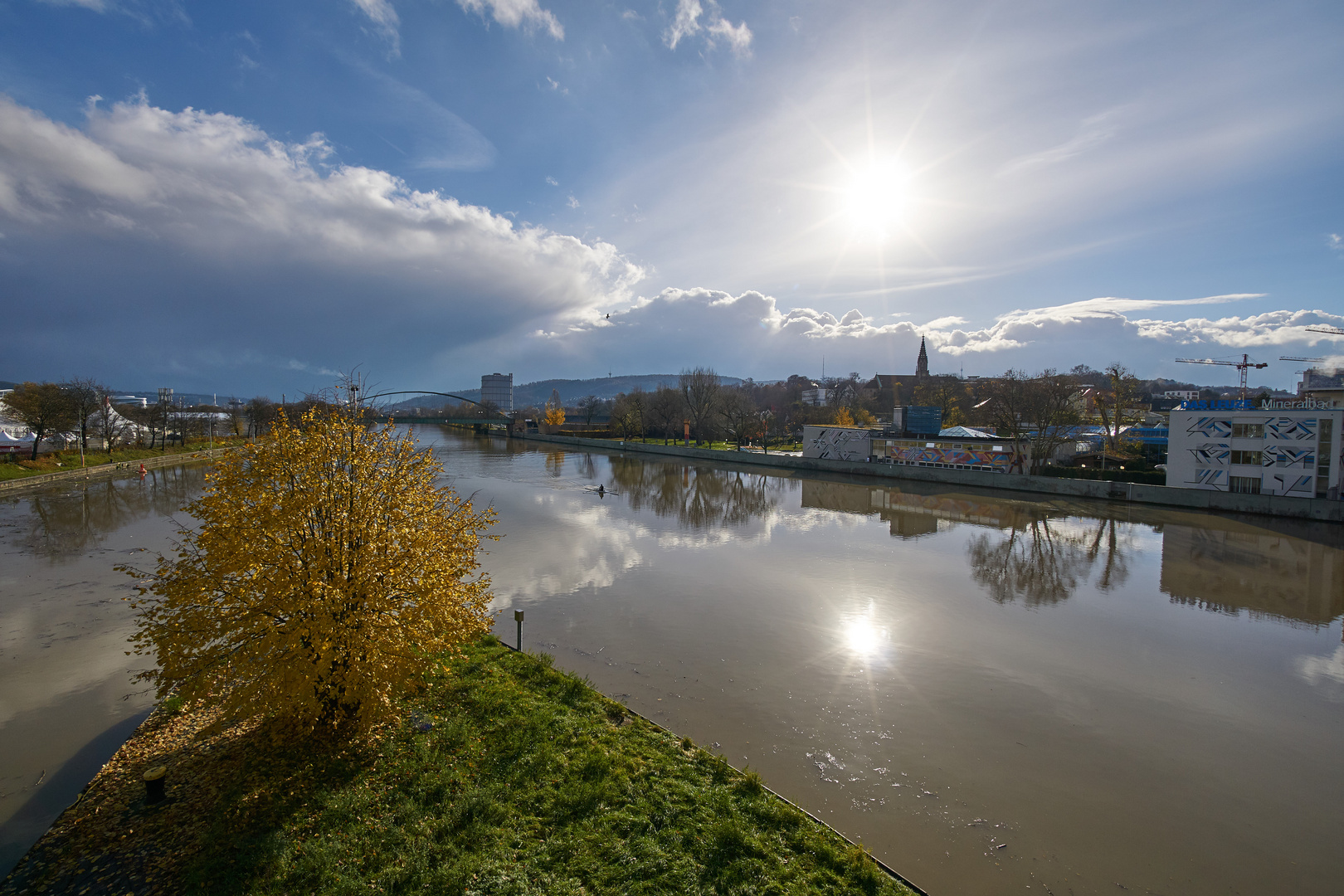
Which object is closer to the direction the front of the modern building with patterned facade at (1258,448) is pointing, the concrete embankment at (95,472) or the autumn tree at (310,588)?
the autumn tree

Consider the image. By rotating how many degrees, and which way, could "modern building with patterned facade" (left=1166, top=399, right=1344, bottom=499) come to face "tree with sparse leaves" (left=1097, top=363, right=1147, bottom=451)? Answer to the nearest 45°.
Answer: approximately 135° to its right

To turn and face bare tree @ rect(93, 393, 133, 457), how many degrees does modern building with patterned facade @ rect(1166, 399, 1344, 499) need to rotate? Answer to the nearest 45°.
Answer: approximately 45° to its right

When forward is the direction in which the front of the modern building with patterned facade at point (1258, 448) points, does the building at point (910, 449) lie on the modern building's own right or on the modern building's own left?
on the modern building's own right

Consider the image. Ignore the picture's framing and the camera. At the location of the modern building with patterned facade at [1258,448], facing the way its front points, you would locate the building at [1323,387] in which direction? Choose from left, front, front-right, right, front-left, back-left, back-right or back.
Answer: back

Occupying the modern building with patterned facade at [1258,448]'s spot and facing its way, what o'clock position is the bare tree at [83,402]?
The bare tree is roughly at 2 o'clock from the modern building with patterned facade.

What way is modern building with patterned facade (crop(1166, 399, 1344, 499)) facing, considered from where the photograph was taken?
facing the viewer

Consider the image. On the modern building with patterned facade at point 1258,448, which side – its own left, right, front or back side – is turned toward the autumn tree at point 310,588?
front

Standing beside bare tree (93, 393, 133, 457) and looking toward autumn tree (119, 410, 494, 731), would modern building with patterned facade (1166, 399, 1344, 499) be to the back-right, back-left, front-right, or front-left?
front-left

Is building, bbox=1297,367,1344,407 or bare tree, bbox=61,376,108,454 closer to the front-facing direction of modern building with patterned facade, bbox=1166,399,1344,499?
the bare tree

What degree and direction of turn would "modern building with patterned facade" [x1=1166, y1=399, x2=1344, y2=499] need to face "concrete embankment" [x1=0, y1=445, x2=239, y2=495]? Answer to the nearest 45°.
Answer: approximately 45° to its right
